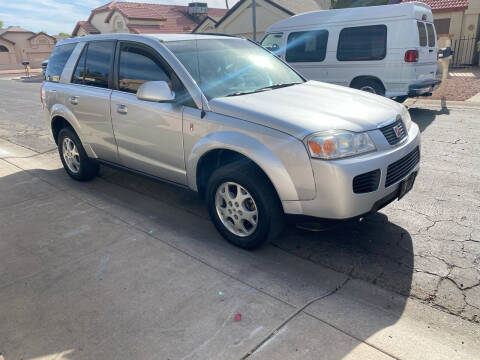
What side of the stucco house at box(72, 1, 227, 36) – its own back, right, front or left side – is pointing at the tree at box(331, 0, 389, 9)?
left

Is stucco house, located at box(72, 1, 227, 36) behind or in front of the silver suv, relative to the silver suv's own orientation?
behind

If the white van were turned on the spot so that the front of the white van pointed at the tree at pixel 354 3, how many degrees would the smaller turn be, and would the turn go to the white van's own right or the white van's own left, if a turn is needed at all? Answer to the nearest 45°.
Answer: approximately 45° to the white van's own right

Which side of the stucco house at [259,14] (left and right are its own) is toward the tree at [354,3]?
left

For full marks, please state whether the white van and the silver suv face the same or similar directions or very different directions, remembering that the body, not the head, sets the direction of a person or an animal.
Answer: very different directions

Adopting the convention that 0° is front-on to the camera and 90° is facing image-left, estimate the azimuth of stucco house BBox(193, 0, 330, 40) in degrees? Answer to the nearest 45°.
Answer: approximately 45°

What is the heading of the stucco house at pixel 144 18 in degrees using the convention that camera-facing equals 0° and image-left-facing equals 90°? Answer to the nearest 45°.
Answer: approximately 45°

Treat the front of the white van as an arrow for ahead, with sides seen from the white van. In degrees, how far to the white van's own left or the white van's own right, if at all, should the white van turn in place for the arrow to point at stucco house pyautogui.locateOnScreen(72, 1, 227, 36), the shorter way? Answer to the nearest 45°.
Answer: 0° — it already faces it

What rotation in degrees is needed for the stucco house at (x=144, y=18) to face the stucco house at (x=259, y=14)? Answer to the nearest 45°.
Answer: approximately 90° to its left

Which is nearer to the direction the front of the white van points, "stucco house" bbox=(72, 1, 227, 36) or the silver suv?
the stucco house

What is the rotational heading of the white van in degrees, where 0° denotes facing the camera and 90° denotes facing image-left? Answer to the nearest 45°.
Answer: approximately 135°

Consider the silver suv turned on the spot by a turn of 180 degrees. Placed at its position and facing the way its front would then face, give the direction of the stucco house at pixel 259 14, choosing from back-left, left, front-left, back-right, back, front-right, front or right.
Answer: front-right

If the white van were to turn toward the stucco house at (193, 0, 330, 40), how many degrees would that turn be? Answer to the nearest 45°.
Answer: approximately 45° to its right

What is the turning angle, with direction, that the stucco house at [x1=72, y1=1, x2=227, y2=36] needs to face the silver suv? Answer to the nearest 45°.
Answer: approximately 45° to its left

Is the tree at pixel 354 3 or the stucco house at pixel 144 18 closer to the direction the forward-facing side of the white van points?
the stucco house
